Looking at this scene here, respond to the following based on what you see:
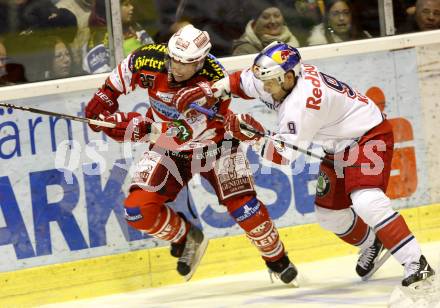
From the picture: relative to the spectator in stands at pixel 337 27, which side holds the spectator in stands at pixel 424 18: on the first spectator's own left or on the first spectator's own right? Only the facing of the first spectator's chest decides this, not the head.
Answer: on the first spectator's own left

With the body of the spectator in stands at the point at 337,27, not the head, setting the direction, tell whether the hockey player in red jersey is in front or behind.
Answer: in front

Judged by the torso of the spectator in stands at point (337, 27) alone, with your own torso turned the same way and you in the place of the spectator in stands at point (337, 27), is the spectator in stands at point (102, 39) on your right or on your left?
on your right

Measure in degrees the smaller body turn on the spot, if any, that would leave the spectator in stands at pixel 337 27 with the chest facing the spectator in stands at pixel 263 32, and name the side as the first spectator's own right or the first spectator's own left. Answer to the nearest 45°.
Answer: approximately 90° to the first spectator's own right

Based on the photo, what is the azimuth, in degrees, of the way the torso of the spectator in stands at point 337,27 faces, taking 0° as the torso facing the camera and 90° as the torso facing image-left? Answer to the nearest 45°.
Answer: approximately 0°
